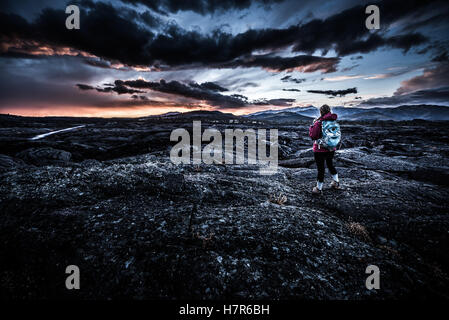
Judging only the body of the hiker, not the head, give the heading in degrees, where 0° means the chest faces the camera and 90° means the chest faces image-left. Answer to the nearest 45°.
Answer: approximately 135°
